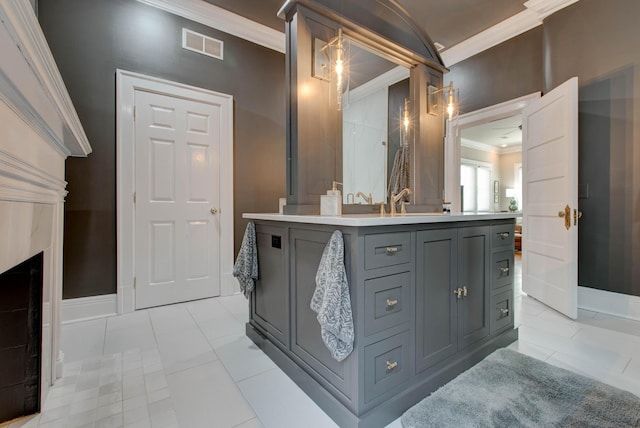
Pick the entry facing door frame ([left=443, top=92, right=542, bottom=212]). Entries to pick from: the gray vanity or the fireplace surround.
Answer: the fireplace surround

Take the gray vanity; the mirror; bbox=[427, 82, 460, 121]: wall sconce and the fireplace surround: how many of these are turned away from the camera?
0

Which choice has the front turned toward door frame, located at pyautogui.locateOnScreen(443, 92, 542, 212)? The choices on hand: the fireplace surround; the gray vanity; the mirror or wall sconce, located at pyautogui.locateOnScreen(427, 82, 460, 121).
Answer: the fireplace surround

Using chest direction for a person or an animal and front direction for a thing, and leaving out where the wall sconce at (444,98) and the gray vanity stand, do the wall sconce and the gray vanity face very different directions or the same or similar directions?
same or similar directions

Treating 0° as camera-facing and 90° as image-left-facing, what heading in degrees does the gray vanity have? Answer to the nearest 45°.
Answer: approximately 315°

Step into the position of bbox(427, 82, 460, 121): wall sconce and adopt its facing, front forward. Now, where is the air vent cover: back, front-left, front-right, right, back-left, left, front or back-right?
back-right

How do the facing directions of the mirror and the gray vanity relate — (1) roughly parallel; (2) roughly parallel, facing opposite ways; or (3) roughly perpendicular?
roughly parallel

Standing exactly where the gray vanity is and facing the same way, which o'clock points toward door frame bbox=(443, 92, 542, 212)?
The door frame is roughly at 8 o'clock from the gray vanity.

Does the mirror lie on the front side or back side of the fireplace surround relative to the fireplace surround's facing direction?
on the front side

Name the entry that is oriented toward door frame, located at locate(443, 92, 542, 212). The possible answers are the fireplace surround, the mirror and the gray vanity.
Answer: the fireplace surround

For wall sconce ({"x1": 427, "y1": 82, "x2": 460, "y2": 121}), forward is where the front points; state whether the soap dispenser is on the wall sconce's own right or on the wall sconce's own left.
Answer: on the wall sconce's own right

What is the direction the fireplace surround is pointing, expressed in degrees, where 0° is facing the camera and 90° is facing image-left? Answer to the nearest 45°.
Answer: approximately 270°

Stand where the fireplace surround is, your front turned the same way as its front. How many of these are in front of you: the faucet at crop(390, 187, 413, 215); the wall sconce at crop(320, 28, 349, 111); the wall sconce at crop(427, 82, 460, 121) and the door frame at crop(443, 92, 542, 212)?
4

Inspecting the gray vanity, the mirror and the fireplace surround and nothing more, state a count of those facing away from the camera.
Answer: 0

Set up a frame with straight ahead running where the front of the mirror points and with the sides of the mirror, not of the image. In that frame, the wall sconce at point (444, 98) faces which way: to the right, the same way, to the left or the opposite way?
the same way

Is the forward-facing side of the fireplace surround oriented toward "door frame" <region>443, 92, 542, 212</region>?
yes

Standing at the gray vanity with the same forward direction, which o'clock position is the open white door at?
The open white door is roughly at 9 o'clock from the gray vanity.
